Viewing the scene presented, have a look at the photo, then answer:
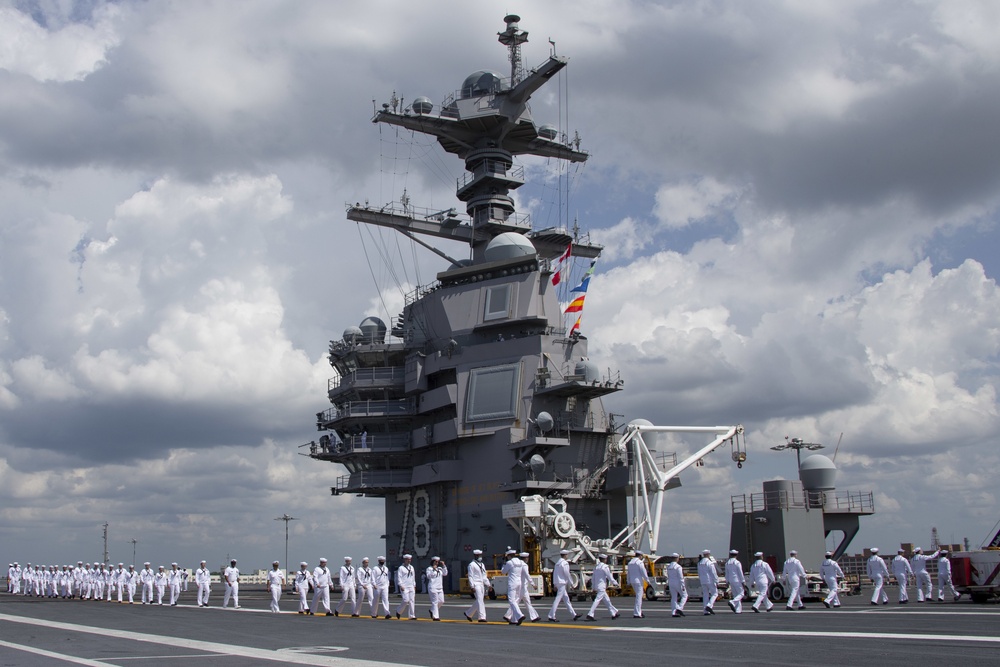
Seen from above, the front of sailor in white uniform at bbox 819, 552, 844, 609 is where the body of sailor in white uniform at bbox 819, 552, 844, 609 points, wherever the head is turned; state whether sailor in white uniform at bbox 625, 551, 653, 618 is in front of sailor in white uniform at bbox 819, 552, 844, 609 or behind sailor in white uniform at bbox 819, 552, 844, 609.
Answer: behind

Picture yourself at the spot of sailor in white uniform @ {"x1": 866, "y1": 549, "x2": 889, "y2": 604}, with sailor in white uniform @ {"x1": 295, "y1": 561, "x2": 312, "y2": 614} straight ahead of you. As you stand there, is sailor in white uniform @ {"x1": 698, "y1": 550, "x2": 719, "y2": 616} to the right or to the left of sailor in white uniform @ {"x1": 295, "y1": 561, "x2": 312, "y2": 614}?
left

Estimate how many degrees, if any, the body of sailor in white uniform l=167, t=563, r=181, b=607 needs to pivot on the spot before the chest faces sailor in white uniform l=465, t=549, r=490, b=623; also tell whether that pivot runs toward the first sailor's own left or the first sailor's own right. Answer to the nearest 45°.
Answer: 0° — they already face them

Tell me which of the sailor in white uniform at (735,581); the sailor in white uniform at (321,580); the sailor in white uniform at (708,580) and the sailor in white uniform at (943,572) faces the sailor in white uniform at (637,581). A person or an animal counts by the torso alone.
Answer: the sailor in white uniform at (321,580)

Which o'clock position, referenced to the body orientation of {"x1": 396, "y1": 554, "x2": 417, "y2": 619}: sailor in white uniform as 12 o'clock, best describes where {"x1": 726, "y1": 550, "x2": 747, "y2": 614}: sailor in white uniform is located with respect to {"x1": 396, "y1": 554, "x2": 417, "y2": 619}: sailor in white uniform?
{"x1": 726, "y1": 550, "x2": 747, "y2": 614}: sailor in white uniform is roughly at 11 o'clock from {"x1": 396, "y1": 554, "x2": 417, "y2": 619}: sailor in white uniform.

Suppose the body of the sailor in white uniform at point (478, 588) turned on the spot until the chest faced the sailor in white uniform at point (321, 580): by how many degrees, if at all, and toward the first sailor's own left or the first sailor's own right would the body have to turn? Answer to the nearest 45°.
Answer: approximately 180°

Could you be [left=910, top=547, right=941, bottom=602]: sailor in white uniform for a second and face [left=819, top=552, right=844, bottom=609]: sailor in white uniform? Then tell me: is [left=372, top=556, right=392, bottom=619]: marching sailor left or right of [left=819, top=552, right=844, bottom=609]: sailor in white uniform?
right

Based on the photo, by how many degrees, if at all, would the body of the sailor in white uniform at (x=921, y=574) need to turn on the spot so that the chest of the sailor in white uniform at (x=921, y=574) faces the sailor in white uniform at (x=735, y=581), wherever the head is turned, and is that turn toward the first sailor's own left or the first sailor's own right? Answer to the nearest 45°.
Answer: approximately 180°

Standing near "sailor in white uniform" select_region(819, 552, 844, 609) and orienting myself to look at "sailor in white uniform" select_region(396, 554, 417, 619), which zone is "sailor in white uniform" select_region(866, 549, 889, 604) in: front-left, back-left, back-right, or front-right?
back-right

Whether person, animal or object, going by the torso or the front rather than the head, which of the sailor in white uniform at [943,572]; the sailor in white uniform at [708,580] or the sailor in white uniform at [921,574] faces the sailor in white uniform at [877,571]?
the sailor in white uniform at [708,580]

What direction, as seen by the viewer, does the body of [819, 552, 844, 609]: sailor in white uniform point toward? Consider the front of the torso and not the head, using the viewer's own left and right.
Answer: facing away from the viewer and to the right of the viewer

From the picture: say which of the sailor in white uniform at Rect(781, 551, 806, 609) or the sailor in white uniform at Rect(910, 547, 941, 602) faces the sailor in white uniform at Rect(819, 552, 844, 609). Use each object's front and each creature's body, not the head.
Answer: the sailor in white uniform at Rect(781, 551, 806, 609)

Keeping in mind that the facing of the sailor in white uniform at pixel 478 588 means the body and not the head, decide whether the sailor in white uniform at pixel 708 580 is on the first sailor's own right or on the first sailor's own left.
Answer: on the first sailor's own left
